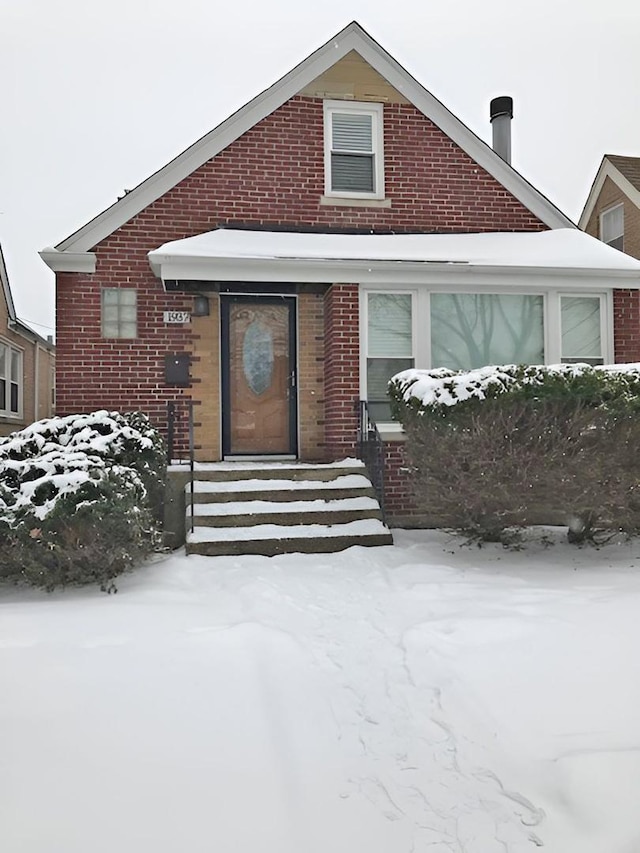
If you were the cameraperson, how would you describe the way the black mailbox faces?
facing the viewer

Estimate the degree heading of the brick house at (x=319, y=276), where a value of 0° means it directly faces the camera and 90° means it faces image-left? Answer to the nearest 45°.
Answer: approximately 0°

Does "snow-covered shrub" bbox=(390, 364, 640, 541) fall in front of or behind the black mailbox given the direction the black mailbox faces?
in front

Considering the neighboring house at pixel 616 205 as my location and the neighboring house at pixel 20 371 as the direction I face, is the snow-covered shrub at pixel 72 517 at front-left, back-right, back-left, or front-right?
front-left

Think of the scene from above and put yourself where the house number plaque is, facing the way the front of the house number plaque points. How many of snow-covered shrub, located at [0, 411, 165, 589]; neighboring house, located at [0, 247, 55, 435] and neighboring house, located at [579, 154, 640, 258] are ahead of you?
1

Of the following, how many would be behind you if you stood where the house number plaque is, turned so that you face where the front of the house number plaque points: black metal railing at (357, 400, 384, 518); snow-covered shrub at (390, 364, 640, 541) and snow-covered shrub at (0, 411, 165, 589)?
0

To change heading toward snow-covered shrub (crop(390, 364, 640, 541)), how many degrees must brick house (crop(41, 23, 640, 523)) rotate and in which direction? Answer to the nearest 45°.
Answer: approximately 45° to its left

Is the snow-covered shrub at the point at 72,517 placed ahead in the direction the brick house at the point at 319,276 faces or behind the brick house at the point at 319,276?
ahead

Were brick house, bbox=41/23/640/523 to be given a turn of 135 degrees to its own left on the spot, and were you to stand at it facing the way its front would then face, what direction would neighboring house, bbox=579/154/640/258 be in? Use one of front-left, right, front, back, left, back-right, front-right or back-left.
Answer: front

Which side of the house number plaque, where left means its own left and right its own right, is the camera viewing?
front

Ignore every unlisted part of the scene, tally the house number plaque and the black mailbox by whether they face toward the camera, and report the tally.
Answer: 2
